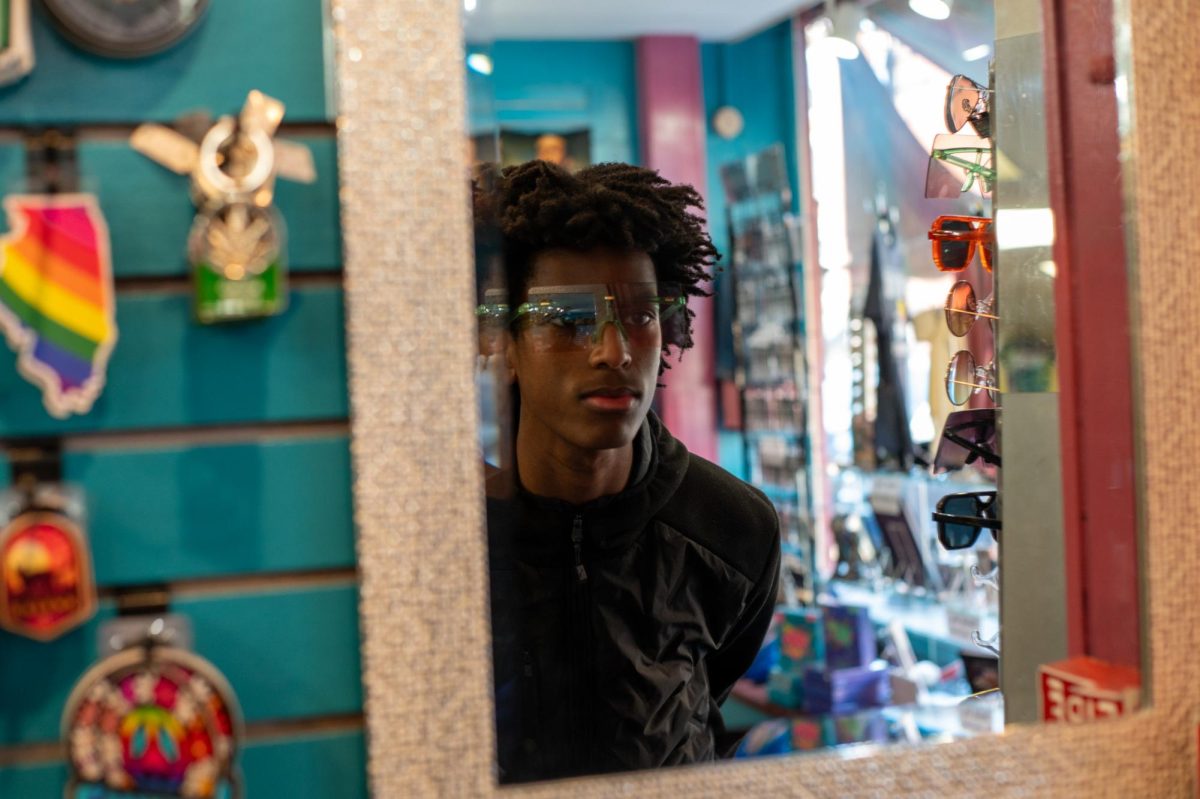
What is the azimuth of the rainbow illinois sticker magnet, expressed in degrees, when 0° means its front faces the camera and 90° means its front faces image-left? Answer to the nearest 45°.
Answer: approximately 0°
